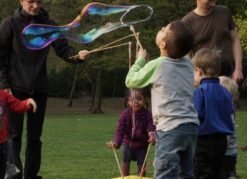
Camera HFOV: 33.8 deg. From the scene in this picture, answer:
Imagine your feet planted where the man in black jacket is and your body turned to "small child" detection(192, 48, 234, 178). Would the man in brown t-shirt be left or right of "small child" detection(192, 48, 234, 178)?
left

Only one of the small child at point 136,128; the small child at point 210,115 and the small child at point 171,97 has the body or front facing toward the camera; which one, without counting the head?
the small child at point 136,128

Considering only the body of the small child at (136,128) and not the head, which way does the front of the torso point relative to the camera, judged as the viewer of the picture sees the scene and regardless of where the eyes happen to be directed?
toward the camera

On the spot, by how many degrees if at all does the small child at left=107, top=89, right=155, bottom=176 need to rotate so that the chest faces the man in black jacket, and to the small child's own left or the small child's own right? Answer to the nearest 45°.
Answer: approximately 90° to the small child's own right

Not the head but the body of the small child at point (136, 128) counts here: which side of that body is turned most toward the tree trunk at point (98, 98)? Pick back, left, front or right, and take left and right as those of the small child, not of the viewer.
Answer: back

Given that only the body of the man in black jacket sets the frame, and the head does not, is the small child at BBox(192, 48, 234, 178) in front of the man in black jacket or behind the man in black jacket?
in front

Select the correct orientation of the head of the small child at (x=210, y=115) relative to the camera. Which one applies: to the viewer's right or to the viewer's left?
to the viewer's left

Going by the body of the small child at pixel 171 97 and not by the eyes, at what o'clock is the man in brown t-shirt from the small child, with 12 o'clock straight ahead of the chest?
The man in brown t-shirt is roughly at 2 o'clock from the small child.

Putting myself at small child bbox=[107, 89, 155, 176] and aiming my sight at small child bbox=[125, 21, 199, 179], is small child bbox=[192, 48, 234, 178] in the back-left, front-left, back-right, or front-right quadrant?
front-left

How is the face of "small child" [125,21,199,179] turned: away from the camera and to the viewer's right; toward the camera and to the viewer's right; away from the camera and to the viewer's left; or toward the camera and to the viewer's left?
away from the camera and to the viewer's left

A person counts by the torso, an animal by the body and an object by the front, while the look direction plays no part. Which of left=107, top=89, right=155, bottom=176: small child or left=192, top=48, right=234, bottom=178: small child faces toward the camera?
left=107, top=89, right=155, bottom=176: small child

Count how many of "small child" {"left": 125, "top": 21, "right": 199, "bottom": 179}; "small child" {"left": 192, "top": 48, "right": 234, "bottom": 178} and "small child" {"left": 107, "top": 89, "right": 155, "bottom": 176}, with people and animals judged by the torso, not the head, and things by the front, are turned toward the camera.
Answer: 1

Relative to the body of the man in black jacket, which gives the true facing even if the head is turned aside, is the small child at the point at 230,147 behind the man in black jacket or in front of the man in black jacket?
in front

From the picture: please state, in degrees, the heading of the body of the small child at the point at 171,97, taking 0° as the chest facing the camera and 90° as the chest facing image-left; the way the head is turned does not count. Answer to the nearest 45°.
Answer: approximately 135°
